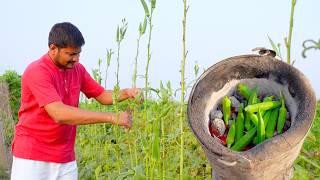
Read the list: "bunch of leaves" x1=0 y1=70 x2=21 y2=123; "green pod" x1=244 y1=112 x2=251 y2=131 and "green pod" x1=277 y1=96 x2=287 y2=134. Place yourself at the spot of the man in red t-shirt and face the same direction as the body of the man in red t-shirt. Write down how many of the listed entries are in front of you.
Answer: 2

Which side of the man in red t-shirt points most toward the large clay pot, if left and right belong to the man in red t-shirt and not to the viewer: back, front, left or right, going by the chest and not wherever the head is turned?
front

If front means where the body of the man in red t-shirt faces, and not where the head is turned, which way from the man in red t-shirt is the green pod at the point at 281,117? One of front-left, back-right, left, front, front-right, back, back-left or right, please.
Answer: front

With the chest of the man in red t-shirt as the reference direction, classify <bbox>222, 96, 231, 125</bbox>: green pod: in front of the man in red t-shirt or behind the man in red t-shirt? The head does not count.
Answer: in front

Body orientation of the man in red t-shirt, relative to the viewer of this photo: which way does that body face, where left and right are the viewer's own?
facing the viewer and to the right of the viewer

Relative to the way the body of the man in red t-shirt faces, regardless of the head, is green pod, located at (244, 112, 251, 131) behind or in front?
in front

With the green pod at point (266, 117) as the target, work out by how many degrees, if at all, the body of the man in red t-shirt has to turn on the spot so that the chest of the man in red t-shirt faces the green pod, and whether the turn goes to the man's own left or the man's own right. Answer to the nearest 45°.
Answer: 0° — they already face it

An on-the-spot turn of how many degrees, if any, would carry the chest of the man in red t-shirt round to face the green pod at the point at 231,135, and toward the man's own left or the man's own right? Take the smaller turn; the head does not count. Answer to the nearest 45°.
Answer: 0° — they already face it

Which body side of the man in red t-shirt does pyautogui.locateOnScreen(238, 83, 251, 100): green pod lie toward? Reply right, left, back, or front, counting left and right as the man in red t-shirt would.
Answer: front

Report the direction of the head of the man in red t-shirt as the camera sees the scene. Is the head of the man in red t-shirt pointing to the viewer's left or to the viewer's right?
to the viewer's right
